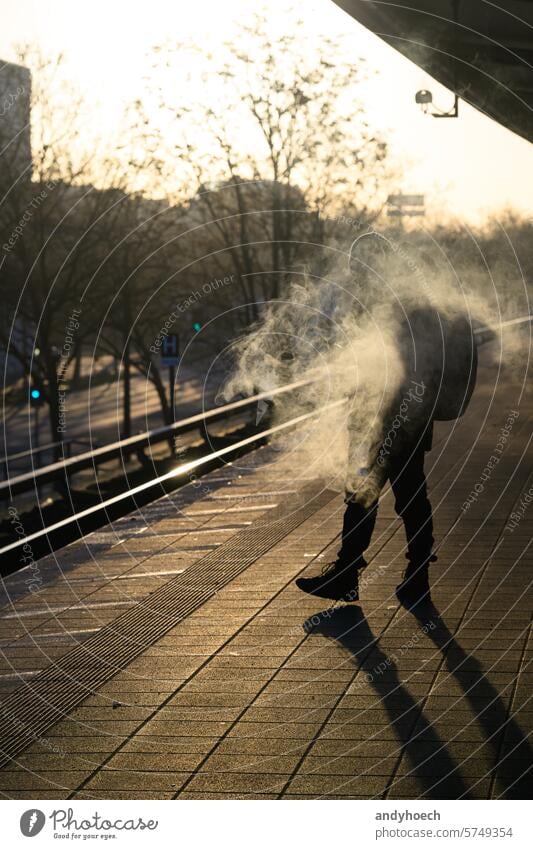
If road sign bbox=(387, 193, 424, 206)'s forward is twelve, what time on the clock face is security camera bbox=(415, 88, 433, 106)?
The security camera is roughly at 12 o'clock from the road sign.

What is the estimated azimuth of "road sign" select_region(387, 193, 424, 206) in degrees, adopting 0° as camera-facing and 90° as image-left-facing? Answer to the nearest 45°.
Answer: approximately 0°

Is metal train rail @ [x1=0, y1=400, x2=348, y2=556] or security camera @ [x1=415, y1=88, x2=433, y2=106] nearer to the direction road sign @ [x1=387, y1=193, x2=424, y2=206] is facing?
the security camera

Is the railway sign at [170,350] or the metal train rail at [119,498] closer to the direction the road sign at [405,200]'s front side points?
the metal train rail

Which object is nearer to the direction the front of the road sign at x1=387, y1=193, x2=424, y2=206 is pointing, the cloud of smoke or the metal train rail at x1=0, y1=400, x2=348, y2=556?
the cloud of smoke

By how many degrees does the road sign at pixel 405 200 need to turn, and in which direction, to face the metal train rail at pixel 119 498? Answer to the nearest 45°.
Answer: approximately 45° to its right

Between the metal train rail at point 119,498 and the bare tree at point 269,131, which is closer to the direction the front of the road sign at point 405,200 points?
the metal train rail

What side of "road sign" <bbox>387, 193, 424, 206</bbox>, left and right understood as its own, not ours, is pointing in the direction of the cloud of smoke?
front

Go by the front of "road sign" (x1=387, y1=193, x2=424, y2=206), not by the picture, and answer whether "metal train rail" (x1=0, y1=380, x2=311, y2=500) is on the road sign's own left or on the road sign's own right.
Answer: on the road sign's own right
